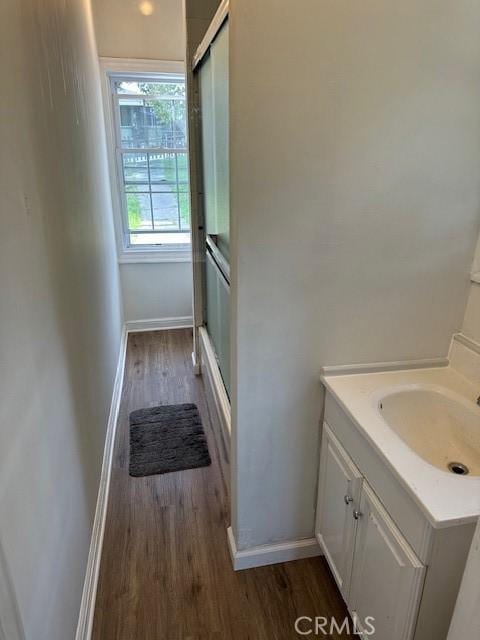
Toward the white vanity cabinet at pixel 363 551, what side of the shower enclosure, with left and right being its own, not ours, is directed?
left

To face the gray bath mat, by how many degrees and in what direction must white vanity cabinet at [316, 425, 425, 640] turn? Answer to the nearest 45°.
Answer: approximately 90° to its right

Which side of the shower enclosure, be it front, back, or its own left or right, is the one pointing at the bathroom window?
right

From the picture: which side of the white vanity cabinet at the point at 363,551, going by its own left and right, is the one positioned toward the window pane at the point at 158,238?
right

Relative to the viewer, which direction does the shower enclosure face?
to the viewer's left

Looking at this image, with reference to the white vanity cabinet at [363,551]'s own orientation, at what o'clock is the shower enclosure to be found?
The shower enclosure is roughly at 3 o'clock from the white vanity cabinet.
